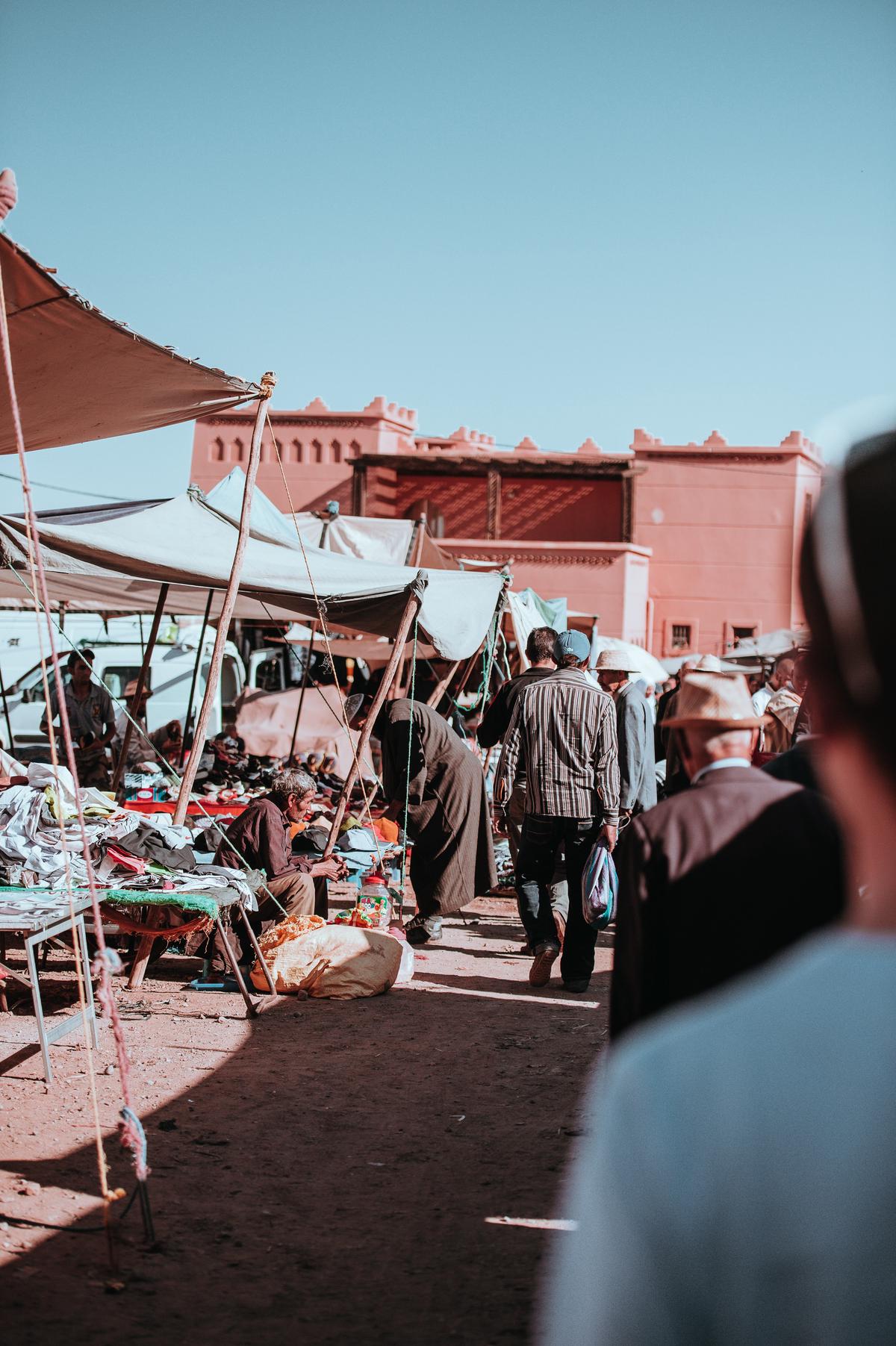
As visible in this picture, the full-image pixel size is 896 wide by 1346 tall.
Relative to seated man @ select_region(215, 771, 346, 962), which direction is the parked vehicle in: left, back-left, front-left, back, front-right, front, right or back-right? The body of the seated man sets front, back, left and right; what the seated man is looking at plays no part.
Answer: left

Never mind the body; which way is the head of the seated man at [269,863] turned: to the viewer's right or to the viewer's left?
to the viewer's right

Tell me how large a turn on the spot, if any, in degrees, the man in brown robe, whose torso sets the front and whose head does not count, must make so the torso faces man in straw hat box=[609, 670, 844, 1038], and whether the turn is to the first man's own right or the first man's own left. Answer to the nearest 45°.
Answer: approximately 90° to the first man's own left

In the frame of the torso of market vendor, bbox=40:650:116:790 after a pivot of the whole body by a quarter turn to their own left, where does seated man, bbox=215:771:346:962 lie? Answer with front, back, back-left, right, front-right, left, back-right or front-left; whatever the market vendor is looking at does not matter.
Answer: right

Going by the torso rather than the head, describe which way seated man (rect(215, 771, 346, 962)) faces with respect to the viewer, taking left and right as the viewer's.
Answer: facing to the right of the viewer

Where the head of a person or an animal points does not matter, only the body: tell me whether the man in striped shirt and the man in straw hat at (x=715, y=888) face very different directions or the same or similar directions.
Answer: same or similar directions

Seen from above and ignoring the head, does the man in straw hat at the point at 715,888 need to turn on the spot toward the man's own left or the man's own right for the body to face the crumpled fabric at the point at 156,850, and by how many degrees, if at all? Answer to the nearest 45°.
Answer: approximately 45° to the man's own left

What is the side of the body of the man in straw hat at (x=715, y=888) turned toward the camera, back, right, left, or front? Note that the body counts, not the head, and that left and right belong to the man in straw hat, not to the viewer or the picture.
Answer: back

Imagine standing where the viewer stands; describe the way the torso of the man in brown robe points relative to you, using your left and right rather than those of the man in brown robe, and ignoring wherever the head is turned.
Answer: facing to the left of the viewer

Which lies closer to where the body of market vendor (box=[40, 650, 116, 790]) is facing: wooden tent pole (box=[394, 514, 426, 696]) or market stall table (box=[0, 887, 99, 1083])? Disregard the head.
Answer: the market stall table

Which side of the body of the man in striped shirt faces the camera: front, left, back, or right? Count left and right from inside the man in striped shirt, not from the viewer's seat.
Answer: back

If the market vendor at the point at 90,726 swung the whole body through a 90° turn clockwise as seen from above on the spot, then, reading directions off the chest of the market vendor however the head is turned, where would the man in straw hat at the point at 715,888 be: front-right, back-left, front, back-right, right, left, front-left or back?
left

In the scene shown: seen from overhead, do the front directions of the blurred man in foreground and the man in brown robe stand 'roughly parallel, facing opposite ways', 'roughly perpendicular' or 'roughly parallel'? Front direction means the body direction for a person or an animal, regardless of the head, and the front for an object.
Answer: roughly perpendicular

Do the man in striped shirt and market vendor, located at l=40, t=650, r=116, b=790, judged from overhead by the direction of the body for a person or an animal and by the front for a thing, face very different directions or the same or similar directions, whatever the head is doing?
very different directions

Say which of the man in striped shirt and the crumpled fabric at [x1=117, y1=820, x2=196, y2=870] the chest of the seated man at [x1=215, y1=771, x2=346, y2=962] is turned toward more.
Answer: the man in striped shirt

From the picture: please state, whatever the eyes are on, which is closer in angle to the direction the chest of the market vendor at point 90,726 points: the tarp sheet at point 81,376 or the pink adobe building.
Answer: the tarp sheet

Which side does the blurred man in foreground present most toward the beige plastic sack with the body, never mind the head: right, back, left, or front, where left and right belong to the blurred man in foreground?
front

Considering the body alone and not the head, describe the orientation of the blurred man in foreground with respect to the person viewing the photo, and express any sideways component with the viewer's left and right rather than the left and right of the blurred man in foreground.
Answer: facing away from the viewer
